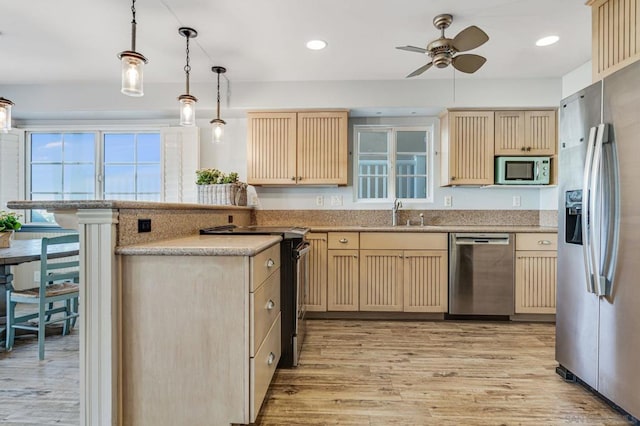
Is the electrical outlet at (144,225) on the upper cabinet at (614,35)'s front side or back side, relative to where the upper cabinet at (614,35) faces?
on the front side

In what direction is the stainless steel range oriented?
to the viewer's right

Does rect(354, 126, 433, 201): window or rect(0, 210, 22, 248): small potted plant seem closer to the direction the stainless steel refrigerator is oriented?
the small potted plant

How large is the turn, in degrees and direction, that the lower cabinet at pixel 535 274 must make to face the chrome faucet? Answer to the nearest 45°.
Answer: approximately 90° to its right

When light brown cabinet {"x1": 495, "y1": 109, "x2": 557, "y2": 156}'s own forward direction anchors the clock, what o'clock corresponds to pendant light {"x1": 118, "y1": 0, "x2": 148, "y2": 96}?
The pendant light is roughly at 1 o'clock from the light brown cabinet.

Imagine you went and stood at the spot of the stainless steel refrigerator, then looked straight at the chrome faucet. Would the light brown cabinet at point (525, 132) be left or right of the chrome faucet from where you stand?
right

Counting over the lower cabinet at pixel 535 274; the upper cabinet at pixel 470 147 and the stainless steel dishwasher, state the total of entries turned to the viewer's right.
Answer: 0

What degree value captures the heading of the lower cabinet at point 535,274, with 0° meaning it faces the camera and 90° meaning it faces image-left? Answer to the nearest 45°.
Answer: approximately 0°

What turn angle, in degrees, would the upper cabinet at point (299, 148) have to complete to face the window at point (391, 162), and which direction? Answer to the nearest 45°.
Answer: approximately 90° to its left

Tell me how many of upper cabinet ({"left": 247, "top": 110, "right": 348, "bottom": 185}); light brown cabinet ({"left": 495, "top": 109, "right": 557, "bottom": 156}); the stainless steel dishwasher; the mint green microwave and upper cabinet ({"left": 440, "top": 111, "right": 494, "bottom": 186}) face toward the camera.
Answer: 5

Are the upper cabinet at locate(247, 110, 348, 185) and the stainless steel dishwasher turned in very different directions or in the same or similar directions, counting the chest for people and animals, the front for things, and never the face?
same or similar directions

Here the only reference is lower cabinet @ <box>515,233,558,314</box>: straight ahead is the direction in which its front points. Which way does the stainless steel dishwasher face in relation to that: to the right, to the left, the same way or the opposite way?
the same way

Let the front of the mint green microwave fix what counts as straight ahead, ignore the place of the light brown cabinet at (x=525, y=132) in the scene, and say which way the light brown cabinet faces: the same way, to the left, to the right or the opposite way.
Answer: the same way

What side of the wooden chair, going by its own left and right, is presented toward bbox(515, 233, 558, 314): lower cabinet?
back

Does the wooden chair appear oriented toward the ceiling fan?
no

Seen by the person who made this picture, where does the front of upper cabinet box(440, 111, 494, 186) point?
facing the viewer

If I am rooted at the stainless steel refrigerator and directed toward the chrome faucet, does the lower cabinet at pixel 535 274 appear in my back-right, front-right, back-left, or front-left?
front-right

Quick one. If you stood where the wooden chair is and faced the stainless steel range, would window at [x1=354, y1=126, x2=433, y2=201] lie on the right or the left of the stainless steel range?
left

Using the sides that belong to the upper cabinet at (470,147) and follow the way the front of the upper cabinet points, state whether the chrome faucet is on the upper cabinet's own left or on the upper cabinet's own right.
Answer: on the upper cabinet's own right

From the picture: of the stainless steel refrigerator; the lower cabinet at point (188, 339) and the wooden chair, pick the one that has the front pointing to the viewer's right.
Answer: the lower cabinet

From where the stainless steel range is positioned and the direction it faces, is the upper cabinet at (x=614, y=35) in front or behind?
in front
